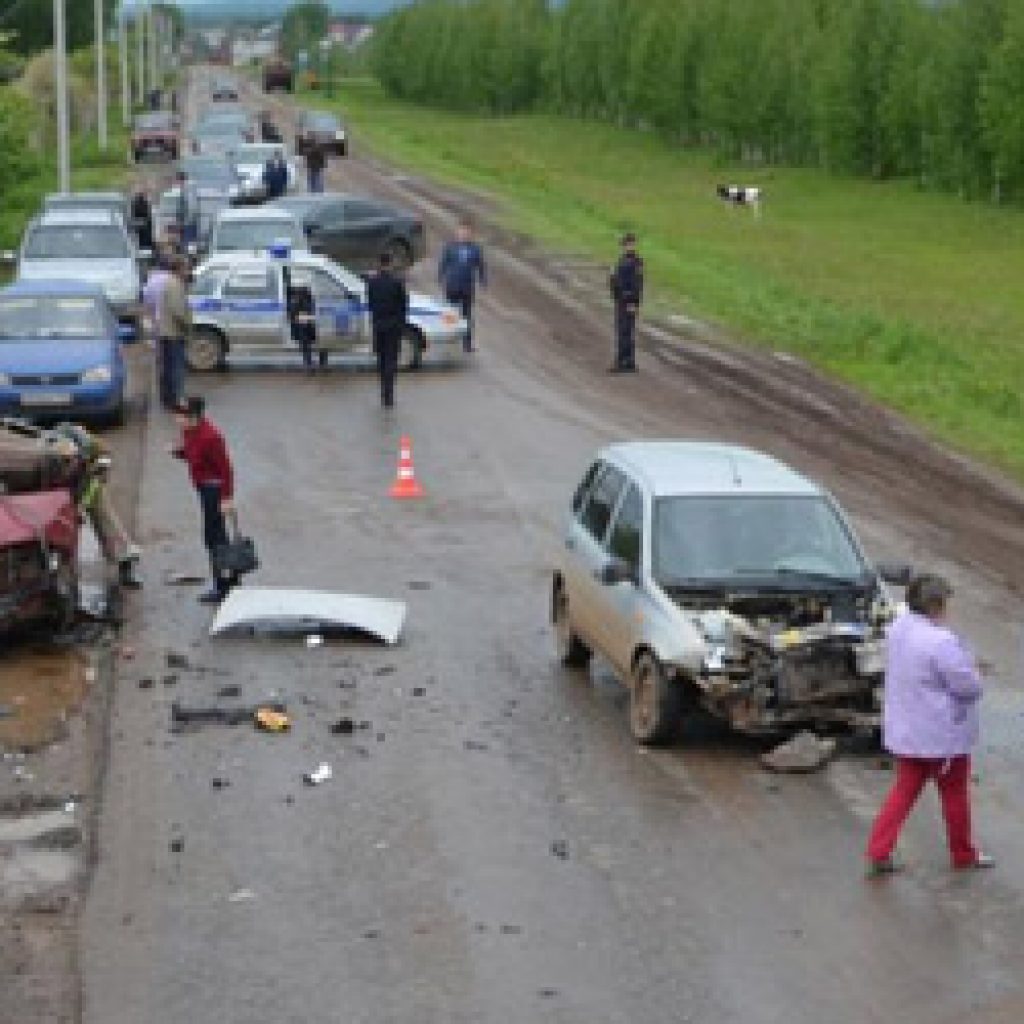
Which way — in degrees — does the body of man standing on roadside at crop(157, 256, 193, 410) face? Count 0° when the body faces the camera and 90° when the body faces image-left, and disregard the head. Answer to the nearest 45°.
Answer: approximately 270°

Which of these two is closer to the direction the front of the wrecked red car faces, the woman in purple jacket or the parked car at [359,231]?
the woman in purple jacket

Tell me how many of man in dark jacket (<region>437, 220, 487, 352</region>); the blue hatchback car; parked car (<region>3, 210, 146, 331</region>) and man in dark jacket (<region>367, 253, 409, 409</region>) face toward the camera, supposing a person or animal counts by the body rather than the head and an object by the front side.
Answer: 3

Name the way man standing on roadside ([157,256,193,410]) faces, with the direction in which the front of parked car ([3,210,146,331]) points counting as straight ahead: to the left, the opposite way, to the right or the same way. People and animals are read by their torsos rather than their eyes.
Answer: to the left

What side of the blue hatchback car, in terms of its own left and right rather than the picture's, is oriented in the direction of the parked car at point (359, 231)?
back

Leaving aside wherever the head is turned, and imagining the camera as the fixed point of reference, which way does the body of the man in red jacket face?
to the viewer's left

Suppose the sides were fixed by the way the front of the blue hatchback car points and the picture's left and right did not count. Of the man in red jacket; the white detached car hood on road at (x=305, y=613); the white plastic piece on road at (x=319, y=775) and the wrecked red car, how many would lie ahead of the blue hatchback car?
4

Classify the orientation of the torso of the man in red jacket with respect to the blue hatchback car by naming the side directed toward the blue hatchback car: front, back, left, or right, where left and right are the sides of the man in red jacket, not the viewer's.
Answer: right

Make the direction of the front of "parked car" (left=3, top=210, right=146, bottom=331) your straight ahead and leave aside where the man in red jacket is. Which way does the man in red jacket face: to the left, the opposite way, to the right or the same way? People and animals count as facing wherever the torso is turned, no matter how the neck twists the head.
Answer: to the right

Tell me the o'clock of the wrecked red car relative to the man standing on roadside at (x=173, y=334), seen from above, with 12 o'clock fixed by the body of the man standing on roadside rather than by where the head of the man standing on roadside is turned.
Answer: The wrecked red car is roughly at 3 o'clock from the man standing on roadside.

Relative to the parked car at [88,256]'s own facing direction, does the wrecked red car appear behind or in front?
in front
